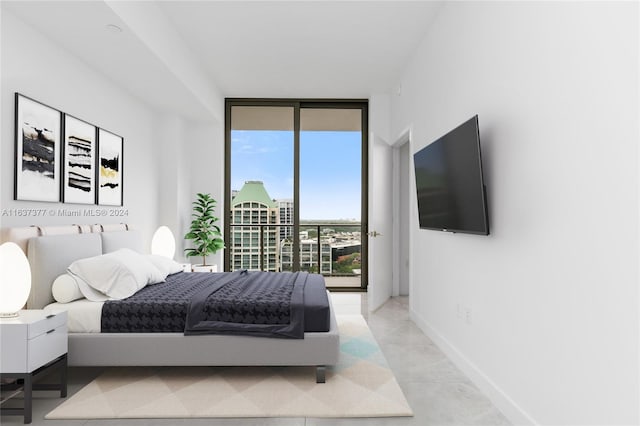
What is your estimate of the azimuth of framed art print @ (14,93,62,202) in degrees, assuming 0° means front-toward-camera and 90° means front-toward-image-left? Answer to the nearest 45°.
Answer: approximately 315°

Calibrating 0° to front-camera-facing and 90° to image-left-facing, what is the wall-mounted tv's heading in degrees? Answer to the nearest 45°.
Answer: approximately 45°

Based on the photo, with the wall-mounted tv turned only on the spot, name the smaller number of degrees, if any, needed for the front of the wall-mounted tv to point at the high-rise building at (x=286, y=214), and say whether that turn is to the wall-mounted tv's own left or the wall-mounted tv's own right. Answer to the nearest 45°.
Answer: approximately 90° to the wall-mounted tv's own right

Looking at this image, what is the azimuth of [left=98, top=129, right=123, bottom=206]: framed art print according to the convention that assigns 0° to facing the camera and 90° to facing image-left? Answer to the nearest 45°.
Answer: approximately 315°

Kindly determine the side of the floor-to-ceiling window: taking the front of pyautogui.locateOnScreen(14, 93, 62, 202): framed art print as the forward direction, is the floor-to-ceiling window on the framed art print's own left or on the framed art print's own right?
on the framed art print's own left

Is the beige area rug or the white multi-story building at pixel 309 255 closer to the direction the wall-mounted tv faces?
the beige area rug
